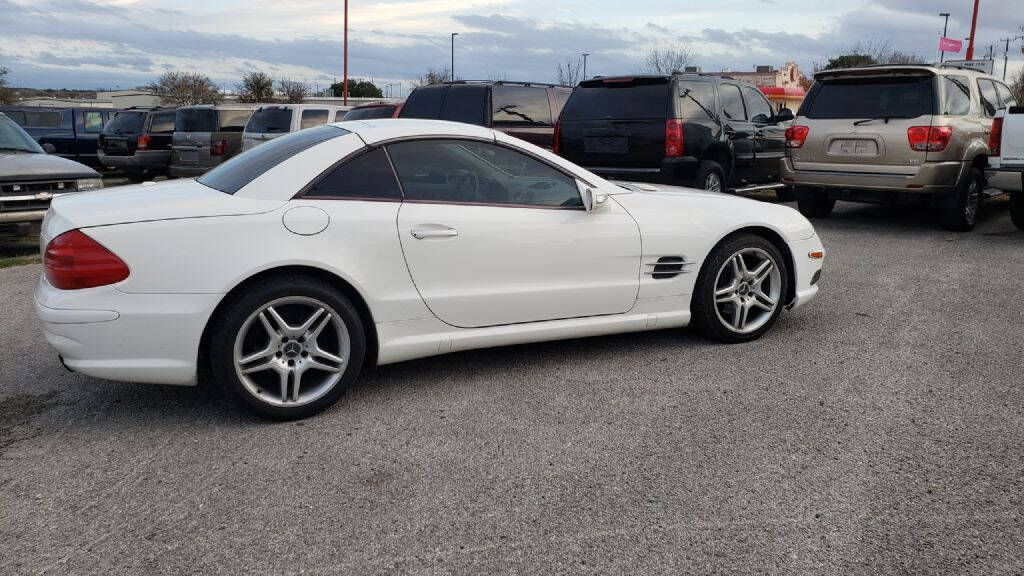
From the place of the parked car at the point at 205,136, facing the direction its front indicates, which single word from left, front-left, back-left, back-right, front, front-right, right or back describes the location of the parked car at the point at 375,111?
right

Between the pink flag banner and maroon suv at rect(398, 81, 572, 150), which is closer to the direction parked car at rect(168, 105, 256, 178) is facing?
the pink flag banner

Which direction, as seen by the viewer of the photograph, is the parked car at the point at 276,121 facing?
facing away from the viewer and to the right of the viewer

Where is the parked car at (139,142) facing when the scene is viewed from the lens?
facing away from the viewer and to the right of the viewer

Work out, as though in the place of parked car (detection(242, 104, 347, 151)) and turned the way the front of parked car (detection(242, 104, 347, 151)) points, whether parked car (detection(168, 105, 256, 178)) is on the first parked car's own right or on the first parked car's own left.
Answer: on the first parked car's own left

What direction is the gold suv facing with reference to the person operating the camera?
facing away from the viewer and to the right of the viewer

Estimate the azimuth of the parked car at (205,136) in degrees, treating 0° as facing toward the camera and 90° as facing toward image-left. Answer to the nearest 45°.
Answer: approximately 225°

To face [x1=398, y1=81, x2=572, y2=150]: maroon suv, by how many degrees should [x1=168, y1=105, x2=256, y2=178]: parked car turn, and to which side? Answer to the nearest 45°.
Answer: approximately 90° to its right

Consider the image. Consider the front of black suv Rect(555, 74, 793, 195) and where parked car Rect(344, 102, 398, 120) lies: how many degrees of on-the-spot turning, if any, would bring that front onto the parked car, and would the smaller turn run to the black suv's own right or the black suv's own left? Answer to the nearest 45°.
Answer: approximately 90° to the black suv's own left

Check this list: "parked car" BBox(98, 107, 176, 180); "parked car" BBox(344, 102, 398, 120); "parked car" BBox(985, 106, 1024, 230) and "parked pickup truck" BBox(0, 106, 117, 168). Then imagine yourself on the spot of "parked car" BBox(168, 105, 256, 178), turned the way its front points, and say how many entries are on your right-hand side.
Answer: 2

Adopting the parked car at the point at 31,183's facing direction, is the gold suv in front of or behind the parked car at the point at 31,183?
in front

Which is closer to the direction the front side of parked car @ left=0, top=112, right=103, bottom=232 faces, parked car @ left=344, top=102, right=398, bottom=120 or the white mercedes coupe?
the white mercedes coupe

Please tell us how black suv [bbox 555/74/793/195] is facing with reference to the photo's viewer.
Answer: facing away from the viewer and to the right of the viewer

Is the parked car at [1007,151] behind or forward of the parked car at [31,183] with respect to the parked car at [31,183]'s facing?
forward
